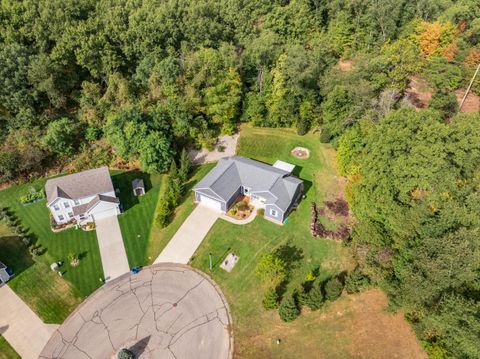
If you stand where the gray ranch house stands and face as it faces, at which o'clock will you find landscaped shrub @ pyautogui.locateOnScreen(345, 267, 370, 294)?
The landscaped shrub is roughly at 9 o'clock from the gray ranch house.

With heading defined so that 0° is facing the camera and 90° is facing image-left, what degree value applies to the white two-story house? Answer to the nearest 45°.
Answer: approximately 0°

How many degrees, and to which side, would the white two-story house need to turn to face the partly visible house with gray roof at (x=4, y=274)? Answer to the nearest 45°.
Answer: approximately 45° to its right

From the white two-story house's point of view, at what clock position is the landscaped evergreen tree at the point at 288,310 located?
The landscaped evergreen tree is roughly at 11 o'clock from the white two-story house.

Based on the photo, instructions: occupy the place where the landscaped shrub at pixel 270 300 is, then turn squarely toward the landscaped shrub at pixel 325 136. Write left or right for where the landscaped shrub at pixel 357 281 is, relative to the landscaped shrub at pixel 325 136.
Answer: right

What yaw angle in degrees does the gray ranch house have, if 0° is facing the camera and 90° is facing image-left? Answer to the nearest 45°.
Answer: approximately 45°

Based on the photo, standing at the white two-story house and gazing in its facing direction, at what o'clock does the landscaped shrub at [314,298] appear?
The landscaped shrub is roughly at 11 o'clock from the white two-story house.

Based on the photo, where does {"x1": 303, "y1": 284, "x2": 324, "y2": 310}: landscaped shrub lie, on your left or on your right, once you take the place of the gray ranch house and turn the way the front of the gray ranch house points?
on your left

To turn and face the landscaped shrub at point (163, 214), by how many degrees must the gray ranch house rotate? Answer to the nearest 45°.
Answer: approximately 45° to its right

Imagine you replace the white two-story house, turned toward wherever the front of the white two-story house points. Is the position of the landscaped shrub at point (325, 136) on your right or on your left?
on your left

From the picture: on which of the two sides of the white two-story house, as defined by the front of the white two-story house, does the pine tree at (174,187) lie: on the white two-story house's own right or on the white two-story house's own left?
on the white two-story house's own left

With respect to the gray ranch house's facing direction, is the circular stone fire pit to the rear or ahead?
to the rear

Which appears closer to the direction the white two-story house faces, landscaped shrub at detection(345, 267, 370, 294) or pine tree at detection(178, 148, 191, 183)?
the landscaped shrub

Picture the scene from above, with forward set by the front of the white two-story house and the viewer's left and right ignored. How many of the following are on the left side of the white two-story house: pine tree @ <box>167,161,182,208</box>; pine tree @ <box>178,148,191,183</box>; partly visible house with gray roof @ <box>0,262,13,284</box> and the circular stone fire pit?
3
